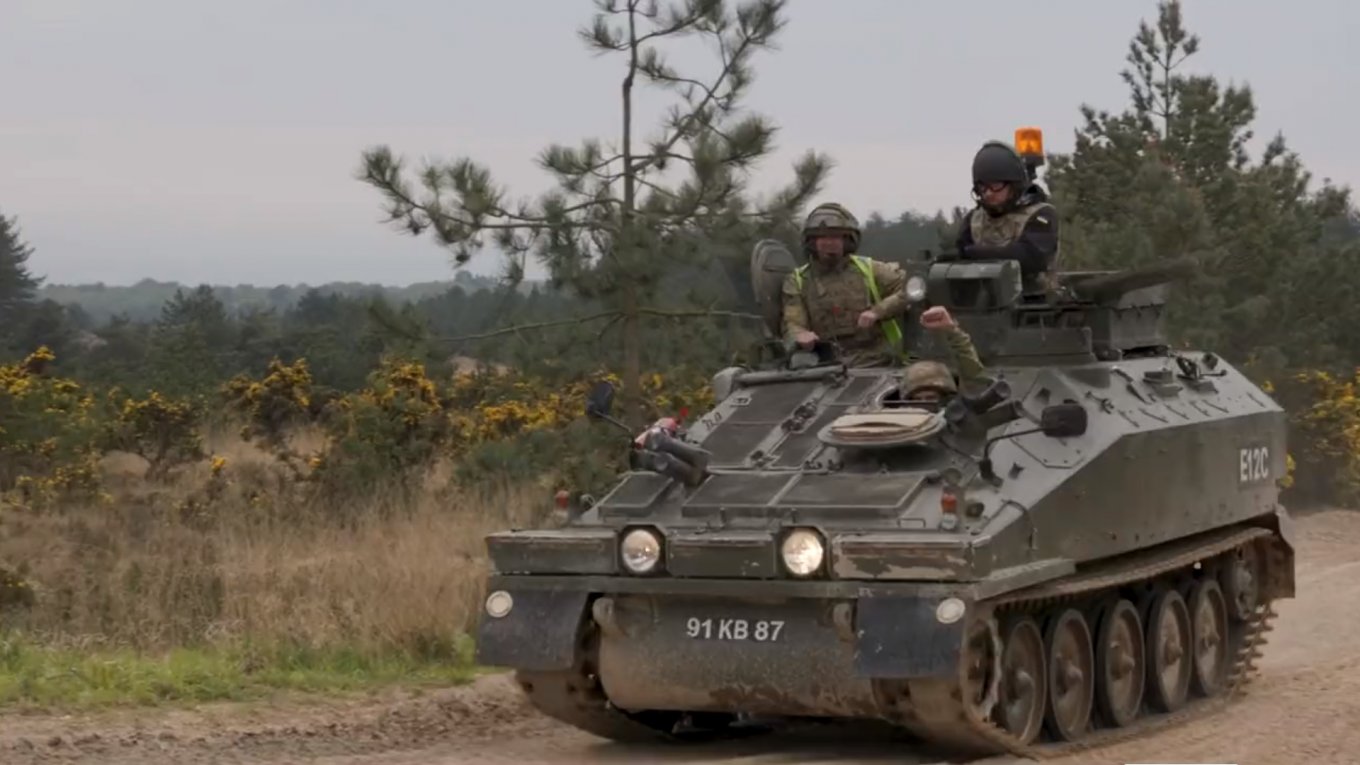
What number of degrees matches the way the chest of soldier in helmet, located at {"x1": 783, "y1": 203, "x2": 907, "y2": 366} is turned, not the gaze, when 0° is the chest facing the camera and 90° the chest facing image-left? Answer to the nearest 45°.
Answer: approximately 0°

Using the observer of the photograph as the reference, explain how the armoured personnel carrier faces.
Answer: facing the viewer and to the left of the viewer

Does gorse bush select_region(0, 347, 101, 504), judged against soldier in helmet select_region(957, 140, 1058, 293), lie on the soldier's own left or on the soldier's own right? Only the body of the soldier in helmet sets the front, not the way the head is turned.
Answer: on the soldier's own right

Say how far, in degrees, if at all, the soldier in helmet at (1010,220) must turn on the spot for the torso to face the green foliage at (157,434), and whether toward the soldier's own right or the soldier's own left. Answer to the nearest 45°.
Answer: approximately 90° to the soldier's own right

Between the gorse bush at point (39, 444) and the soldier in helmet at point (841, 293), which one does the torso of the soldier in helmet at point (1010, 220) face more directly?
the soldier in helmet

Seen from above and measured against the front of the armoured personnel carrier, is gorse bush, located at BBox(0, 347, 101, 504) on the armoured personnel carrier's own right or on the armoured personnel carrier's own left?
on the armoured personnel carrier's own right

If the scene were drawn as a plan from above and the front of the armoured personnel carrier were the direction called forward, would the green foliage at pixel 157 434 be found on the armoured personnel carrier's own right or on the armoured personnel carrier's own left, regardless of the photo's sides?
on the armoured personnel carrier's own right

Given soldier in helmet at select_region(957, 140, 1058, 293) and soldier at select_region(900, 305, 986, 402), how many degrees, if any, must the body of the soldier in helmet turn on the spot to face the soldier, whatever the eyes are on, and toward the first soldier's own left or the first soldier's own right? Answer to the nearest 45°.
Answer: approximately 45° to the first soldier's own left
